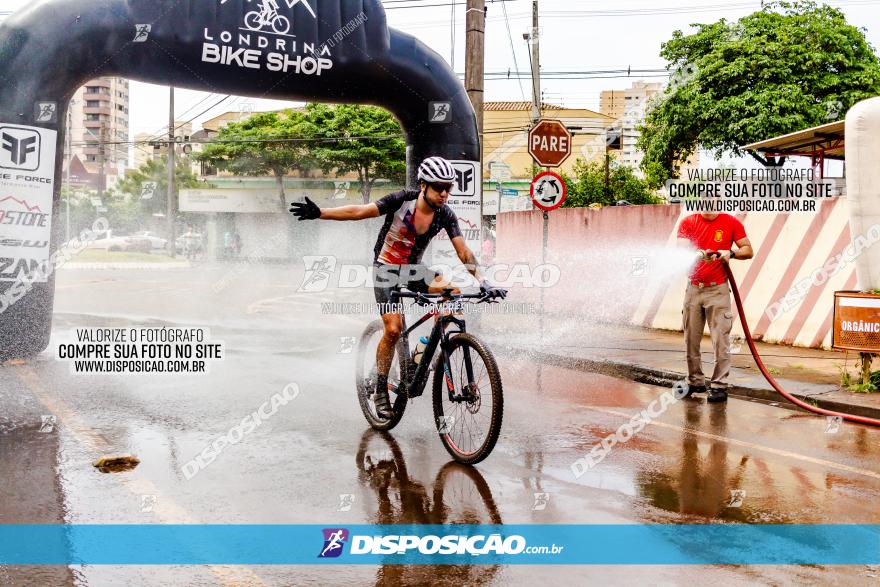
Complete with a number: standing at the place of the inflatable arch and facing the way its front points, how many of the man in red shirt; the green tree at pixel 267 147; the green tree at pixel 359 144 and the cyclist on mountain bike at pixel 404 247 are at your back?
2

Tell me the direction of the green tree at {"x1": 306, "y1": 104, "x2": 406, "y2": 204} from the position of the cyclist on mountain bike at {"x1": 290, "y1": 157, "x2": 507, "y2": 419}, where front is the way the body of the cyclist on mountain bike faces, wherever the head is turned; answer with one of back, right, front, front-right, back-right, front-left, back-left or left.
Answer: back-left

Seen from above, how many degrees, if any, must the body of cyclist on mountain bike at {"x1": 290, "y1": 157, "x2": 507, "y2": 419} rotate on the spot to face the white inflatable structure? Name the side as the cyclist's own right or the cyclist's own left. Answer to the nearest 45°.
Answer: approximately 90° to the cyclist's own left

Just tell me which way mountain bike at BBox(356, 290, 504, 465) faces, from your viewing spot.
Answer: facing the viewer and to the right of the viewer

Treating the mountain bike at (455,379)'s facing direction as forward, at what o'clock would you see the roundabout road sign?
The roundabout road sign is roughly at 8 o'clock from the mountain bike.

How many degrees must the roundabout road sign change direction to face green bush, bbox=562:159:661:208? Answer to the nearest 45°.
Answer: approximately 180°

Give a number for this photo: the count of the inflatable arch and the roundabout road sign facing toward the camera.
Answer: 2

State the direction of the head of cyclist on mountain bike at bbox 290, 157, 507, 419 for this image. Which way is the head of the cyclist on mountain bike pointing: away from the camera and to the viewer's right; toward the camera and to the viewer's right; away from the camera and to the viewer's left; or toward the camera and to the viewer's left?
toward the camera and to the viewer's right

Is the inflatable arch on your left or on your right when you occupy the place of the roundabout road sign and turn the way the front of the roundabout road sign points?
on your right

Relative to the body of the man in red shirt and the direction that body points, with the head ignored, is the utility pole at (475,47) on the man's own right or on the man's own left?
on the man's own right

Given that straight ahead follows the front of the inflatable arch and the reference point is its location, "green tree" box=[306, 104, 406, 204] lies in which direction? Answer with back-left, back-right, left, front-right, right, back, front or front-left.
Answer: back

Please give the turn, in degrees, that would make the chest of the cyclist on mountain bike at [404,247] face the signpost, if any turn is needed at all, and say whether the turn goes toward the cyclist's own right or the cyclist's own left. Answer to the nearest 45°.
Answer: approximately 135° to the cyclist's own left

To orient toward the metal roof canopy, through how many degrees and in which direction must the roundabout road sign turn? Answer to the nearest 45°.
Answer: approximately 90° to its left
